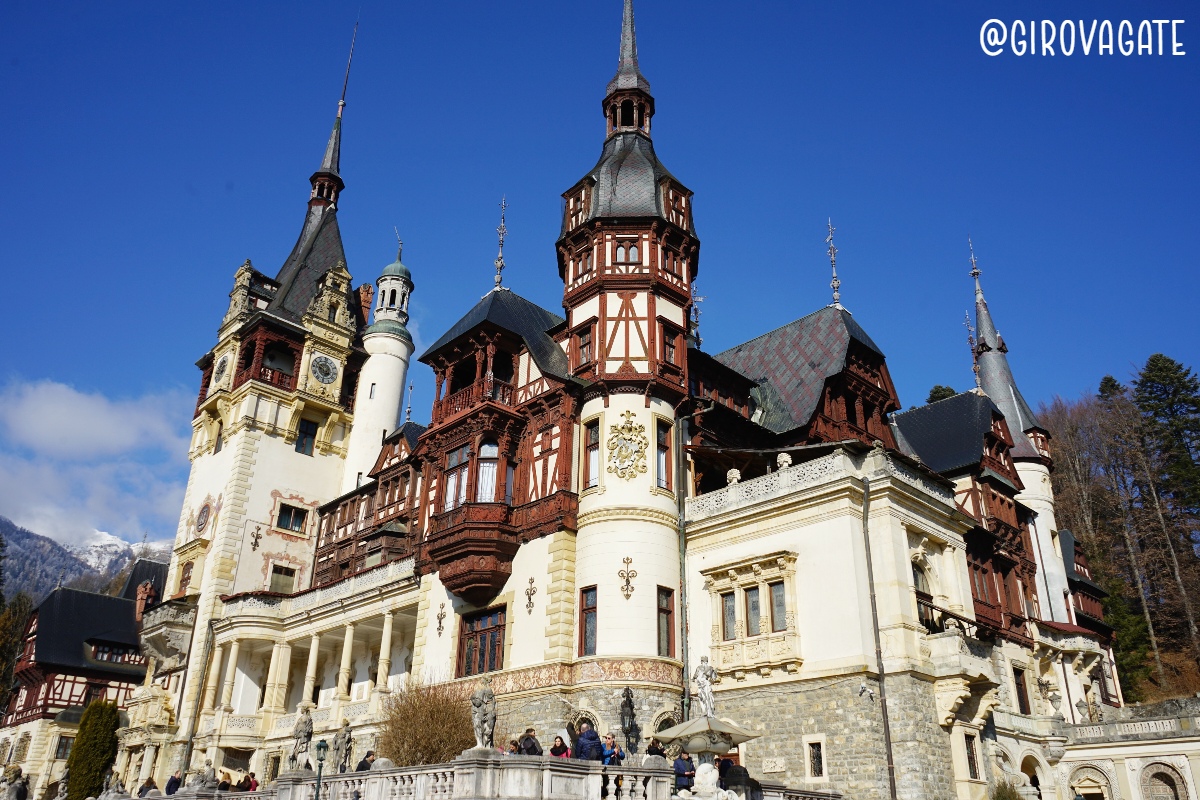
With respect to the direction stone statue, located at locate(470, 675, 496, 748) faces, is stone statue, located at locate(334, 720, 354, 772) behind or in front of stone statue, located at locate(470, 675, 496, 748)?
behind

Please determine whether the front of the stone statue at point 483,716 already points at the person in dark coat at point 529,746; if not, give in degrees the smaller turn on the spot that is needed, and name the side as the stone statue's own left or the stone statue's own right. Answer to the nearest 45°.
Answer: approximately 135° to the stone statue's own left

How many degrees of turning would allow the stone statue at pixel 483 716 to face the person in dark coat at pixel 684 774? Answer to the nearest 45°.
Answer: approximately 90° to its left

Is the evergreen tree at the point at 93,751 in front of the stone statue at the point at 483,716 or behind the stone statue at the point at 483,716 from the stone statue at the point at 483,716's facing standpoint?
behind

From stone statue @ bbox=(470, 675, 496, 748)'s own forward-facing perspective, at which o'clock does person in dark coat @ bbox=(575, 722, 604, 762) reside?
The person in dark coat is roughly at 8 o'clock from the stone statue.

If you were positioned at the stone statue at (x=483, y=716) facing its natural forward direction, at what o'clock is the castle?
The castle is roughly at 7 o'clock from the stone statue.

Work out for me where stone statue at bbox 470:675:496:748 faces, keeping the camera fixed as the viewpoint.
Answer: facing the viewer

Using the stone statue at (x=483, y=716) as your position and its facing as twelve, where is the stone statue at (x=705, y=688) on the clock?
the stone statue at (x=705, y=688) is roughly at 8 o'clock from the stone statue at (x=483, y=716).
